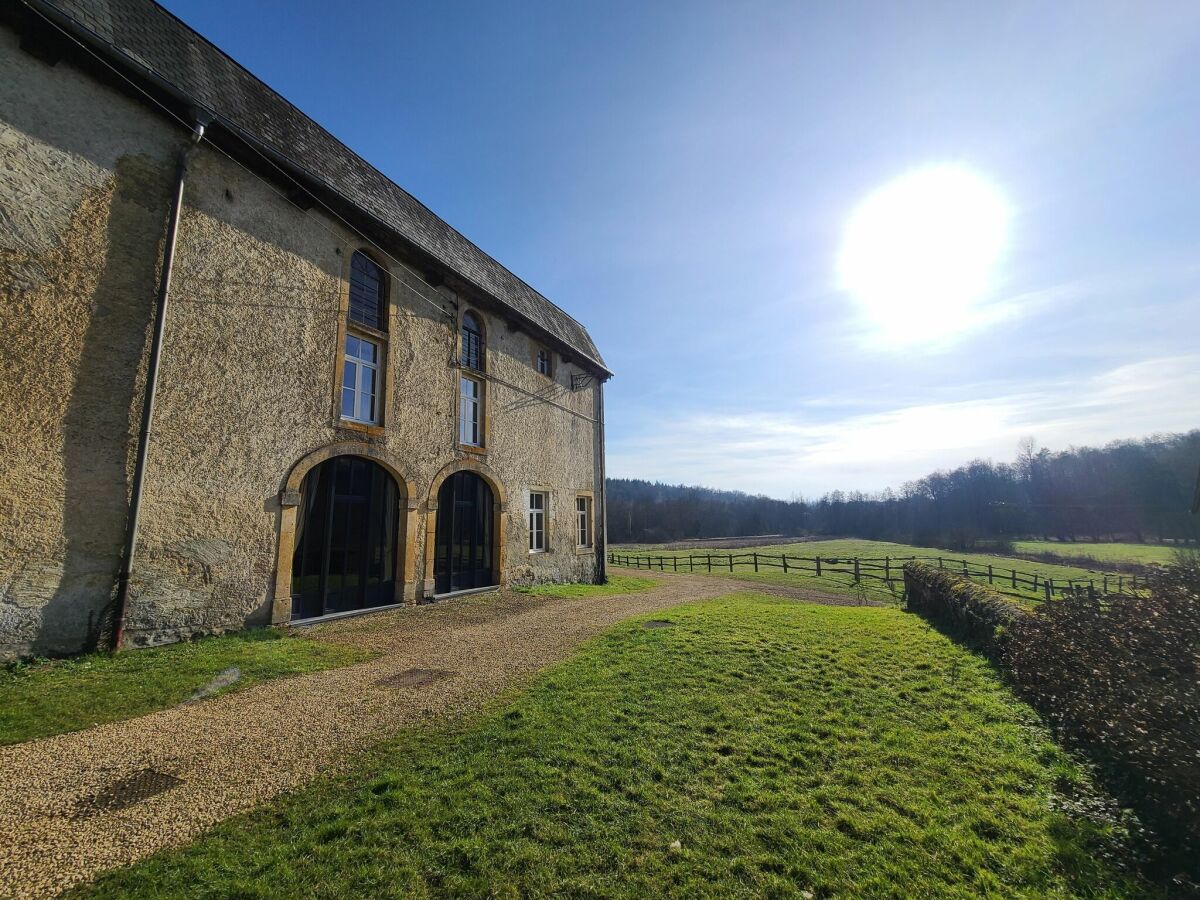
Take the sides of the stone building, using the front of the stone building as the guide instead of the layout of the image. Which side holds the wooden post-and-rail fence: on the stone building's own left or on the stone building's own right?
on the stone building's own left

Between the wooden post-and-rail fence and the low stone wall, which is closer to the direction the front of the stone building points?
the low stone wall

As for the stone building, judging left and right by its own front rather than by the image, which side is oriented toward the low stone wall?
front

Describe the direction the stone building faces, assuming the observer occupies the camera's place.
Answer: facing the viewer and to the right of the viewer
